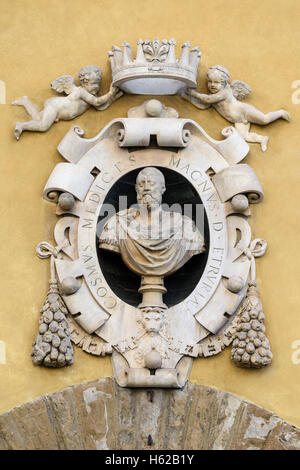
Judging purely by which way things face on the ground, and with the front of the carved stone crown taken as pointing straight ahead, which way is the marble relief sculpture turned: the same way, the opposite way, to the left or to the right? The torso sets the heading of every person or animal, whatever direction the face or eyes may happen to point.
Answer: the same way

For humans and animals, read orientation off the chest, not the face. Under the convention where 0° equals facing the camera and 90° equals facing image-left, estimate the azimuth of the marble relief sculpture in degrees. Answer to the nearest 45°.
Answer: approximately 0°

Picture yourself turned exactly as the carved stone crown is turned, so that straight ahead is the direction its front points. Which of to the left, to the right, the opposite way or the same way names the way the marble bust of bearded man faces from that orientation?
the same way

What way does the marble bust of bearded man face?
toward the camera

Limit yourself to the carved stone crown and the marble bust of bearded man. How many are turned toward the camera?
2

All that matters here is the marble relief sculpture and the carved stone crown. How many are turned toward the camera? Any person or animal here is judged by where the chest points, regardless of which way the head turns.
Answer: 2
